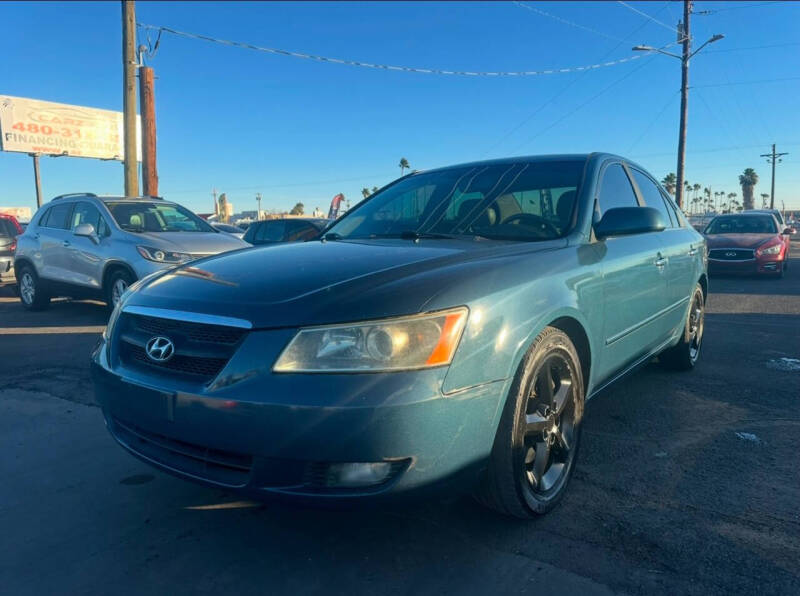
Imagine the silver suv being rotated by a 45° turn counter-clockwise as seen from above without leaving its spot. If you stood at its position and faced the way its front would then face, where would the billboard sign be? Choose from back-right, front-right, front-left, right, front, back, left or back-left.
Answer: left

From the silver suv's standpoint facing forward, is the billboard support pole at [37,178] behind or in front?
behind

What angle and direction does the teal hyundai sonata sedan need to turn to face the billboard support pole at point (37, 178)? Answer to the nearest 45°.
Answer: approximately 90° to its right

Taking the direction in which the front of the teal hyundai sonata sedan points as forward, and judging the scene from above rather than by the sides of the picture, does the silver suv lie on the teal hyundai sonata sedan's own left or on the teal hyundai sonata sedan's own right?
on the teal hyundai sonata sedan's own right

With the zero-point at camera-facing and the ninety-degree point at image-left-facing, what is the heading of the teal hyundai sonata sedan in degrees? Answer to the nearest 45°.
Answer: approximately 45°

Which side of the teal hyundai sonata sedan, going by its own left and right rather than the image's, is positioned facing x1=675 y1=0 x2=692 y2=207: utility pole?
back

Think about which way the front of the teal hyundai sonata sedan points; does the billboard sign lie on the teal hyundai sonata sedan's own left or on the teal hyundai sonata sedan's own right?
on the teal hyundai sonata sedan's own right

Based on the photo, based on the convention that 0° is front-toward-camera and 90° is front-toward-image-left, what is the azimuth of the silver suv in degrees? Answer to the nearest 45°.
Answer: approximately 315°

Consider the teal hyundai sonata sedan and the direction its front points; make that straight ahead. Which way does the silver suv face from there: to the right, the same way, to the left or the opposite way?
to the left
